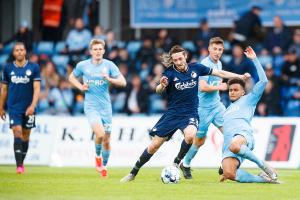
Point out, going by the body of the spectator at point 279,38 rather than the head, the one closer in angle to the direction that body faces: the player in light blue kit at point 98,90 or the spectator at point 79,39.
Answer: the player in light blue kit

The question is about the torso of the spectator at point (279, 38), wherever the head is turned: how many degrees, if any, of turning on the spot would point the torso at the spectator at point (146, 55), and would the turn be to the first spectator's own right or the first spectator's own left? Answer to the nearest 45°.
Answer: approximately 90° to the first spectator's own right

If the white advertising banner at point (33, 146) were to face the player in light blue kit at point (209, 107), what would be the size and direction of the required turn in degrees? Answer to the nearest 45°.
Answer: approximately 45° to its left

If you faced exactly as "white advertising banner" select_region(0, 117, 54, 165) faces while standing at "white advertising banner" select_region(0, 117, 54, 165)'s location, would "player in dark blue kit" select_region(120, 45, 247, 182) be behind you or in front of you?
in front

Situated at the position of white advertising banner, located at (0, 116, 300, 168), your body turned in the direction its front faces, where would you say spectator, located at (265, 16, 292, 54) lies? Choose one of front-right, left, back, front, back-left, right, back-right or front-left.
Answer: back-left

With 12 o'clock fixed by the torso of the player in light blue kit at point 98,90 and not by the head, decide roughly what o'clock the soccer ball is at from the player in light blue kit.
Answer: The soccer ball is roughly at 11 o'clock from the player in light blue kit.

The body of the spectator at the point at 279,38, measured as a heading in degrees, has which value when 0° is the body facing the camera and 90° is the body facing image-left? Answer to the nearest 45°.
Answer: approximately 0°

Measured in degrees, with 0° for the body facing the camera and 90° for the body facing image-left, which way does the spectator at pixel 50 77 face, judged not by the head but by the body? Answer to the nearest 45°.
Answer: approximately 0°

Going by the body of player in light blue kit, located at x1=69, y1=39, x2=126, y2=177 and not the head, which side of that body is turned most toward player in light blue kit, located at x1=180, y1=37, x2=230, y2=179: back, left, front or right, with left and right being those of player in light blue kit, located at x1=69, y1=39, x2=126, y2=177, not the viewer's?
left
